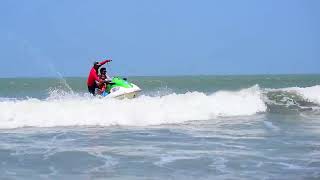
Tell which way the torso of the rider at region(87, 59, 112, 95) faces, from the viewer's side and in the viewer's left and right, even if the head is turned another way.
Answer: facing to the right of the viewer
